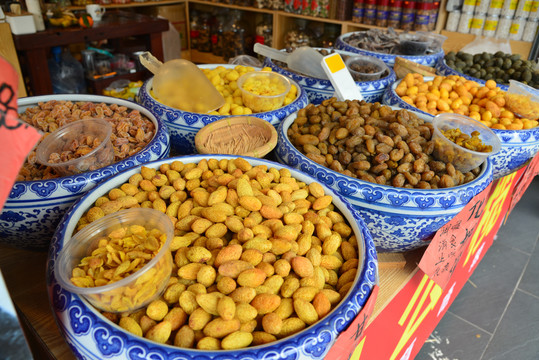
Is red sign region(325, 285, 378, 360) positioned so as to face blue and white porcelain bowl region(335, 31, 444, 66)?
no

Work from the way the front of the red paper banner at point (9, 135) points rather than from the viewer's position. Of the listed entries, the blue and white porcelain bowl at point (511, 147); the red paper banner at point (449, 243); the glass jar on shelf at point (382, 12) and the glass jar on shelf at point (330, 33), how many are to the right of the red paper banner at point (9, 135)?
0

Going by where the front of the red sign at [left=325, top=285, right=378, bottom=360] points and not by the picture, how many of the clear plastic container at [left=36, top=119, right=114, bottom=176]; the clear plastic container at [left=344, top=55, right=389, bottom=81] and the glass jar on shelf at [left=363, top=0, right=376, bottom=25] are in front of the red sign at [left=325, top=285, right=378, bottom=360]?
0

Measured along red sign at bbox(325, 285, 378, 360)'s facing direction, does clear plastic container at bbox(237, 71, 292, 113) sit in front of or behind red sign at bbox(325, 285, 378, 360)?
behind

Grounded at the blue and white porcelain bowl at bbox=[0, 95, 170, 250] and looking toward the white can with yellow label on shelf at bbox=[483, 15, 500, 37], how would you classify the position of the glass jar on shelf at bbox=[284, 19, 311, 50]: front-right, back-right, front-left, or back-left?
front-left

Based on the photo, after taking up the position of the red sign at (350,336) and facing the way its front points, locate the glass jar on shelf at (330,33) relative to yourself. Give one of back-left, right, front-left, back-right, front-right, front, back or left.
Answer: back-left

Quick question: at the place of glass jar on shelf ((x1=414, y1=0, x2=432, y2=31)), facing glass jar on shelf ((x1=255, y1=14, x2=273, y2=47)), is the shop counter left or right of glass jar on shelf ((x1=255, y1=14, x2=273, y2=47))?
left

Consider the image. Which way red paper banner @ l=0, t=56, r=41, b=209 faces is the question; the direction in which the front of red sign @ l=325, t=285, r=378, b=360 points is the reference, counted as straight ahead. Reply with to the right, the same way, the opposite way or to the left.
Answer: the same way

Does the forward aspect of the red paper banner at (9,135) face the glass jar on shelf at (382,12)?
no

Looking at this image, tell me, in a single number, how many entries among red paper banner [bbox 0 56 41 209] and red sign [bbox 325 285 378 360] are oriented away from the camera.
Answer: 0

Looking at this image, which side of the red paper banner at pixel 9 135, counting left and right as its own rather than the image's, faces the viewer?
front

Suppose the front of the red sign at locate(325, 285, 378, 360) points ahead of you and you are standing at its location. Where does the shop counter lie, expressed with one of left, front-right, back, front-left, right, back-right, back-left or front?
back

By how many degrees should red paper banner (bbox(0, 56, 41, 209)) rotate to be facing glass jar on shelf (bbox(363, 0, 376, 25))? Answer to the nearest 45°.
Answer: approximately 135° to its left

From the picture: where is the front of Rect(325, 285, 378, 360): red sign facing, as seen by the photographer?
facing the viewer and to the right of the viewer

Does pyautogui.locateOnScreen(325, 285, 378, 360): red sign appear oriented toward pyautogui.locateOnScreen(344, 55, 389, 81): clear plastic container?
no
